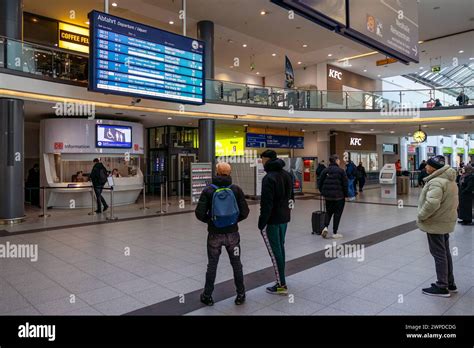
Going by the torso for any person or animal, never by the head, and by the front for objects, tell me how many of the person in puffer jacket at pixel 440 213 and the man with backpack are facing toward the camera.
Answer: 0

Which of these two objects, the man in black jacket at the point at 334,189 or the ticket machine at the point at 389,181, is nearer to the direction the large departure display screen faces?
the man in black jacket

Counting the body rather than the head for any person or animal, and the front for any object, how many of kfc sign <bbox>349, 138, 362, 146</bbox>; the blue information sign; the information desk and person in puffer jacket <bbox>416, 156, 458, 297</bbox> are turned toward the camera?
3

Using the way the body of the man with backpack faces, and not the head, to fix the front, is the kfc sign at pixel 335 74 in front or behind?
in front

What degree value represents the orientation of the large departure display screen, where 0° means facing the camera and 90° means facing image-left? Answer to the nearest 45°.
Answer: approximately 315°

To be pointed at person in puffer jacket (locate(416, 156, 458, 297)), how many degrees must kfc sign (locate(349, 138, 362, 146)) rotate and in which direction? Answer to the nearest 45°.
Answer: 0° — it already faces them

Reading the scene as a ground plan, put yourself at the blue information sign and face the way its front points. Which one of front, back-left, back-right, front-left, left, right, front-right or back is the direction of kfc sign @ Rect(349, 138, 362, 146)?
back-left

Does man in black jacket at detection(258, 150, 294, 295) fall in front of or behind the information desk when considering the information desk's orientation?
in front

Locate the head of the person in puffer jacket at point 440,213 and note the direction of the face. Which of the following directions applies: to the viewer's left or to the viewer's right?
to the viewer's left

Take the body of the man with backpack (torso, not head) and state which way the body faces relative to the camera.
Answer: away from the camera

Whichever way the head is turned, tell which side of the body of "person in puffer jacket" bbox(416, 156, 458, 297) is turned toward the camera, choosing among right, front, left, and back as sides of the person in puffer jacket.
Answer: left

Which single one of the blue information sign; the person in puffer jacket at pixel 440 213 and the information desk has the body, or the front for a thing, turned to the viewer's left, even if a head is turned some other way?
the person in puffer jacket

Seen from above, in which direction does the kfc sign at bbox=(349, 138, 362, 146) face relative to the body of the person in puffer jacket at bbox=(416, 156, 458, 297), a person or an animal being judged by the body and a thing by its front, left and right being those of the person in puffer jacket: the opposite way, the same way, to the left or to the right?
to the left

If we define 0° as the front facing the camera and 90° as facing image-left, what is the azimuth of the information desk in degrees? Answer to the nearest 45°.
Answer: approximately 0°
